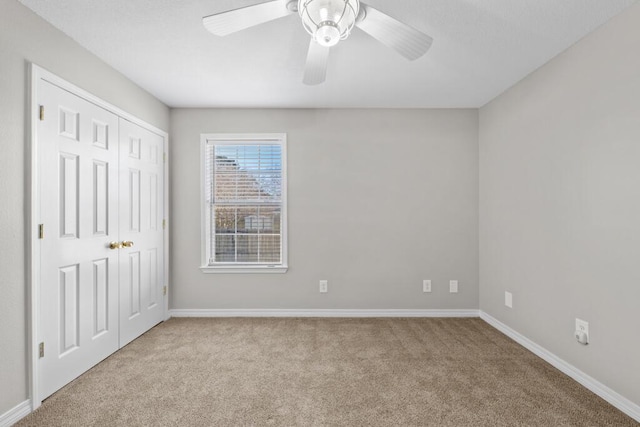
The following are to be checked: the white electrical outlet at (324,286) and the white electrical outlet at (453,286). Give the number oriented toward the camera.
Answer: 2

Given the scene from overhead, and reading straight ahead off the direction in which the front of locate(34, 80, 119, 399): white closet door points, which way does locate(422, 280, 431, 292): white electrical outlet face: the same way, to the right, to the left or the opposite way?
to the right

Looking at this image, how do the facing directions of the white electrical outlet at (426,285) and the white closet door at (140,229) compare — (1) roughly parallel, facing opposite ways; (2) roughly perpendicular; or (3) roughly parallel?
roughly perpendicular

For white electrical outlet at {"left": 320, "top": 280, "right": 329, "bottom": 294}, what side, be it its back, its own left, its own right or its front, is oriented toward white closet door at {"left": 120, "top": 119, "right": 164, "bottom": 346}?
right

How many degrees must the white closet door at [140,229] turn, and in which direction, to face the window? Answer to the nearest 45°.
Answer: approximately 45° to its left

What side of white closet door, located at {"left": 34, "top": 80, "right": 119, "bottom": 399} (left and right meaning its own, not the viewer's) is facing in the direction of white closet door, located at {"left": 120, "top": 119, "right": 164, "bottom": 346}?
left

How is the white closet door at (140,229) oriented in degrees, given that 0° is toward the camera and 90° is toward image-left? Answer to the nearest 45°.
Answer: approximately 315°

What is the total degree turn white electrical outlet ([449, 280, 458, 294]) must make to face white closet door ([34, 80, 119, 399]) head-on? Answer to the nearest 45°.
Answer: approximately 45° to its right

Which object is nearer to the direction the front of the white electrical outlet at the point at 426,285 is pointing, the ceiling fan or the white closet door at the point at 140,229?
the ceiling fan

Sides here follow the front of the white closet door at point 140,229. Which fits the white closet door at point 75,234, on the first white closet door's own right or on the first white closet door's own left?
on the first white closet door's own right

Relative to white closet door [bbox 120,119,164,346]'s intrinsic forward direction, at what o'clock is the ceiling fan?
The ceiling fan is roughly at 1 o'clock from the white closet door.

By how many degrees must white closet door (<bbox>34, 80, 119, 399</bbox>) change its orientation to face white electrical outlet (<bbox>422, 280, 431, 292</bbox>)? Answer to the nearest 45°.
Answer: approximately 45° to its left
